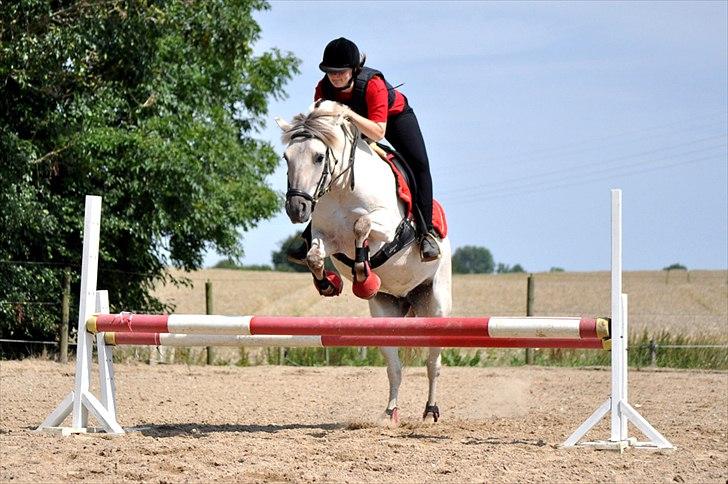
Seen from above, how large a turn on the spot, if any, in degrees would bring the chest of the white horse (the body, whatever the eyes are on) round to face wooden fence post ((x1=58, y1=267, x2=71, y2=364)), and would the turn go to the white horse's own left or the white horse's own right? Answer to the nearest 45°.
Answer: approximately 90° to the white horse's own right

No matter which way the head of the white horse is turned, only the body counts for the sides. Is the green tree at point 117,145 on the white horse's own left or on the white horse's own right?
on the white horse's own right

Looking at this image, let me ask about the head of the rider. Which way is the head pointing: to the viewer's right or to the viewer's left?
to the viewer's left

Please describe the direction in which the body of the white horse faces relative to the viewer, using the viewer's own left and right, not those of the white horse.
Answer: facing the viewer and to the left of the viewer
